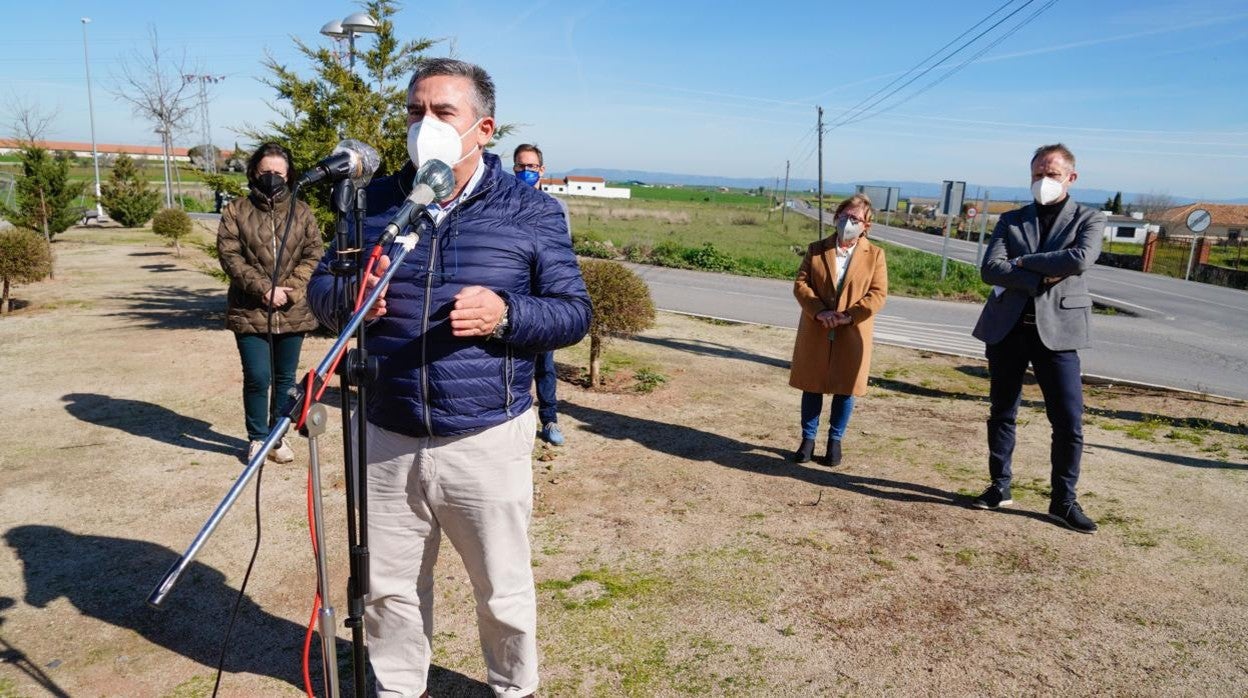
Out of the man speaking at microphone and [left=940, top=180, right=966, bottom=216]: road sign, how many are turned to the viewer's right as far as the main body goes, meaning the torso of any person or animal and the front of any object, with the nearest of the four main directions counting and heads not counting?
0

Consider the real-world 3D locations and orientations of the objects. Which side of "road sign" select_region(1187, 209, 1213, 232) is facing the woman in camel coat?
front

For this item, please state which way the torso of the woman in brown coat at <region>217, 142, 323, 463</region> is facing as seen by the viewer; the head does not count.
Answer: toward the camera

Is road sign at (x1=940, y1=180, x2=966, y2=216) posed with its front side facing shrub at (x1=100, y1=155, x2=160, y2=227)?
no

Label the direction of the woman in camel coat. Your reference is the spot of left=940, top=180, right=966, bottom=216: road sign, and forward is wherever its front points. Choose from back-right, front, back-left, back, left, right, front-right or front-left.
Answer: back

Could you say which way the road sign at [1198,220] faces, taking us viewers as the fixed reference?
facing the viewer

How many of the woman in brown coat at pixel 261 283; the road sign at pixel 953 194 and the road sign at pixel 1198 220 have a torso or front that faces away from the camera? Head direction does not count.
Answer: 1

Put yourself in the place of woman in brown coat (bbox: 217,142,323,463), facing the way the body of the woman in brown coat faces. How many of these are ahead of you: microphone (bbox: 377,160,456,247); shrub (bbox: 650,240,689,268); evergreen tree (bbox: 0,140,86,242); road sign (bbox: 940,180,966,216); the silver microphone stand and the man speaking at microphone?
3

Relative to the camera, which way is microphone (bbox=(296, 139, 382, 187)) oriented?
to the viewer's right

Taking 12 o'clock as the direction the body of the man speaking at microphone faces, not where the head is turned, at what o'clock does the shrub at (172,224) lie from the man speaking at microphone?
The shrub is roughly at 4 o'clock from the man speaking at microphone.

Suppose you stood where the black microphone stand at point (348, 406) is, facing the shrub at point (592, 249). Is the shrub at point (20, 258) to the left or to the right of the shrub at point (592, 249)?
left

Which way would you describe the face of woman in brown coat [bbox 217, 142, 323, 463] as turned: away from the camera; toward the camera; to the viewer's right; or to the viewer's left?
toward the camera

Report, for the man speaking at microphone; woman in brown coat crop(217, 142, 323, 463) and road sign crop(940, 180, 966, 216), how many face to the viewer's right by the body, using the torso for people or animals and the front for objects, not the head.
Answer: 0

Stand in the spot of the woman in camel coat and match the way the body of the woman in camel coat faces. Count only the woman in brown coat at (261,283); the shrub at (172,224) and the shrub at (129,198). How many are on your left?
0

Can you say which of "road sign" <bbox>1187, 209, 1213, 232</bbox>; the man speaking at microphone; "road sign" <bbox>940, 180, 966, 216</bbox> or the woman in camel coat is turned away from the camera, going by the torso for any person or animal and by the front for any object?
"road sign" <bbox>940, 180, 966, 216</bbox>

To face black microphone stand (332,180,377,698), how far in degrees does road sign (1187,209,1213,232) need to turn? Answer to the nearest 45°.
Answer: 0° — it already faces it
